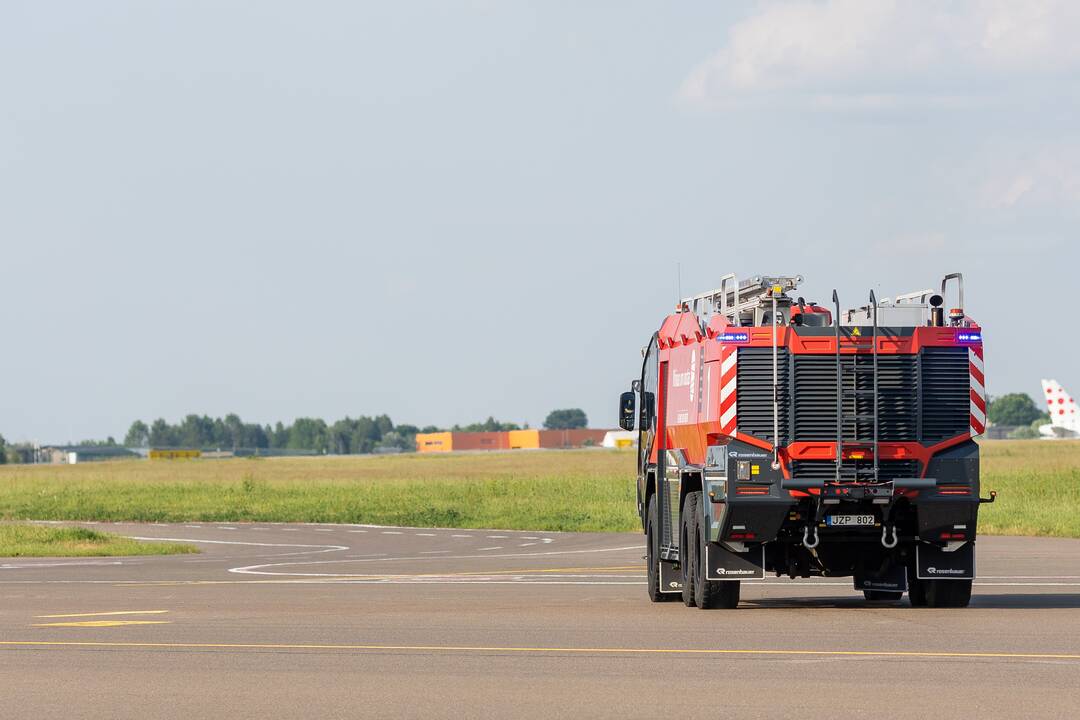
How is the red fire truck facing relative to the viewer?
away from the camera
